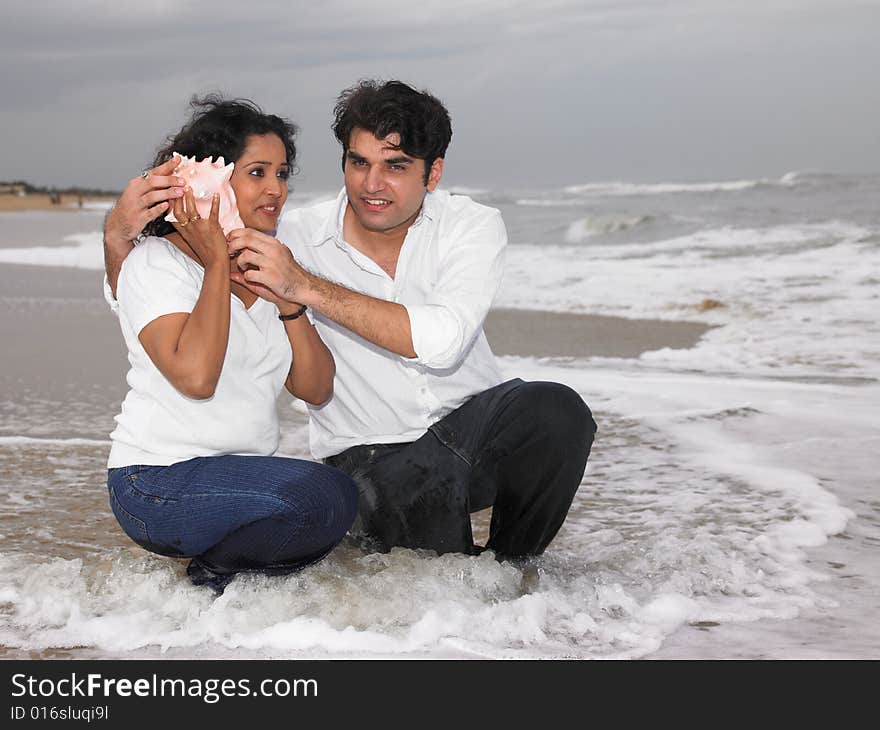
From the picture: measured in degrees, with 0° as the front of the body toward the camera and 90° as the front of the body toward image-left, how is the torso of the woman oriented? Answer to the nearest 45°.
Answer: approximately 315°

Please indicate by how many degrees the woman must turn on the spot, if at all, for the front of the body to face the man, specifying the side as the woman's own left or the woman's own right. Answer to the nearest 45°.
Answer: approximately 90° to the woman's own left

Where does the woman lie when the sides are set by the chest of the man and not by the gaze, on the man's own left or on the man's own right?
on the man's own right

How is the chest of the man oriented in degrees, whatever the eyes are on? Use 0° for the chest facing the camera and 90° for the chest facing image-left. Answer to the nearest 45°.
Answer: approximately 0°
